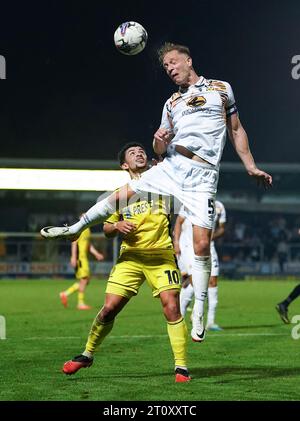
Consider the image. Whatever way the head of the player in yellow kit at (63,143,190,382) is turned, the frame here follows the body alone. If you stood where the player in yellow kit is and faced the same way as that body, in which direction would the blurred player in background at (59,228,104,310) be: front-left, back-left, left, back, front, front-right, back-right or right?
back

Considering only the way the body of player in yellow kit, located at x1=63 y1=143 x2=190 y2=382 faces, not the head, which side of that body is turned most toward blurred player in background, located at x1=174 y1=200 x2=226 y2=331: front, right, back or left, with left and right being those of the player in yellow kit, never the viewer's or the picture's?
back

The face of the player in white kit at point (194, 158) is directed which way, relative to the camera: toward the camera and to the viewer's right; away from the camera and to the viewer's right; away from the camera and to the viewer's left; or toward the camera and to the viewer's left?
toward the camera and to the viewer's left

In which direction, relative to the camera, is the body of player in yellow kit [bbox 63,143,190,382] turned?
toward the camera
